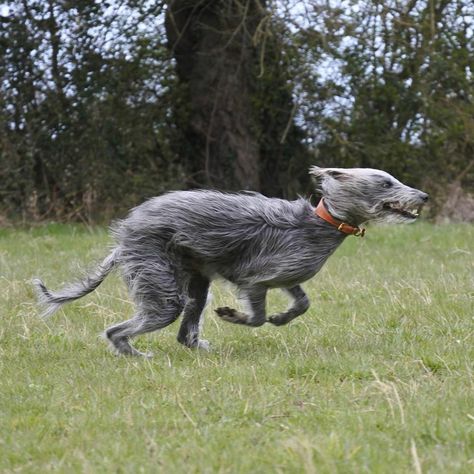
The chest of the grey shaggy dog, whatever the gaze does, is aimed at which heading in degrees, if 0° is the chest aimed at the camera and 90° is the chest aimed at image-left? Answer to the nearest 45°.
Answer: approximately 270°
